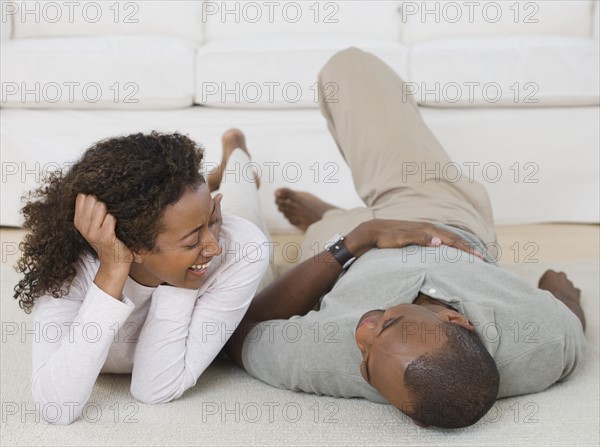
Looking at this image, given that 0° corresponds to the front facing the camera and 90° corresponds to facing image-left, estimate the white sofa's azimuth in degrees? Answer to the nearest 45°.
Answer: approximately 0°

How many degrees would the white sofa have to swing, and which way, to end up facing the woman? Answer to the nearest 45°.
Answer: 0° — it already faces them

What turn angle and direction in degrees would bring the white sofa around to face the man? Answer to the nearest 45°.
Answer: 0° — it already faces them
